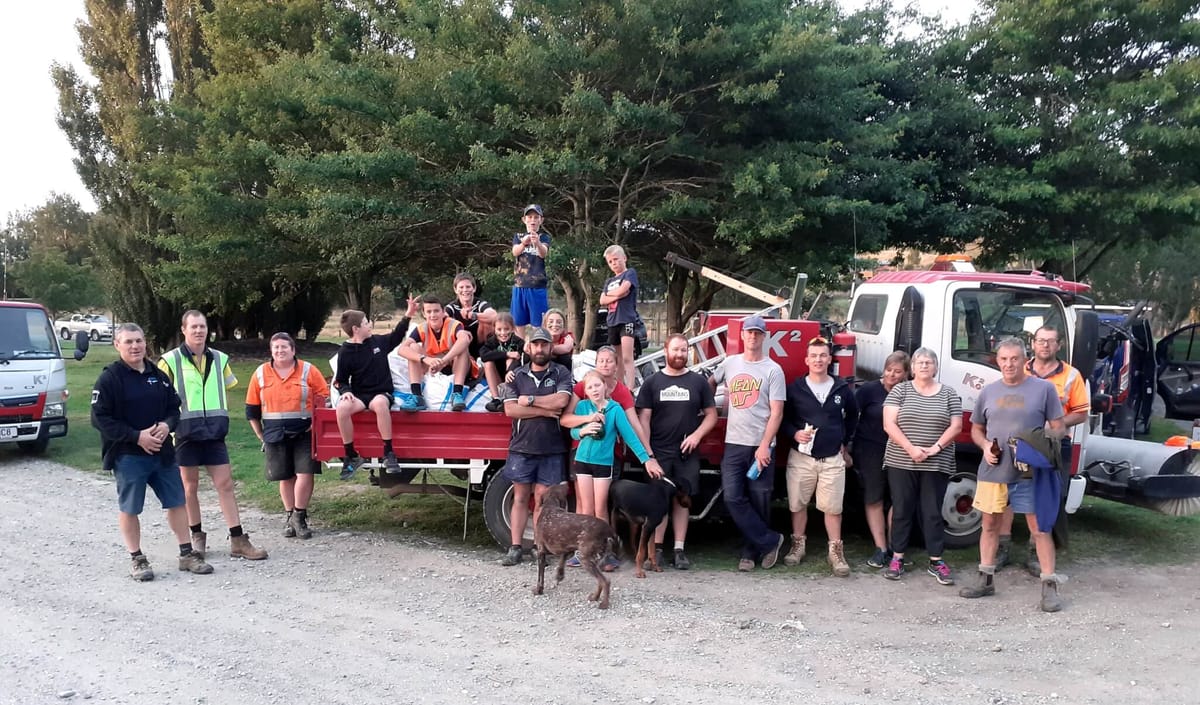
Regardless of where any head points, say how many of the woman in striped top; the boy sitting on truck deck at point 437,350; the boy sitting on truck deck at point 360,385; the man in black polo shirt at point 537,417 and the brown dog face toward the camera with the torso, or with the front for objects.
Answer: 4

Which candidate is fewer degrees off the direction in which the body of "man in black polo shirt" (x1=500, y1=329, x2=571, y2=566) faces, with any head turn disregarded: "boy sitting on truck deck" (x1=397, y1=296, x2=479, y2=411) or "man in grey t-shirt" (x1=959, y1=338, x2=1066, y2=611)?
the man in grey t-shirt

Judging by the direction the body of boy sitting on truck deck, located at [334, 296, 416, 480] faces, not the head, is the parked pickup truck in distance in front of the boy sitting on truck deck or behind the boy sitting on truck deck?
behind

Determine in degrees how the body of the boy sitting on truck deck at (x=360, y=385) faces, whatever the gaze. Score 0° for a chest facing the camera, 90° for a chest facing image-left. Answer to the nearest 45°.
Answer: approximately 0°

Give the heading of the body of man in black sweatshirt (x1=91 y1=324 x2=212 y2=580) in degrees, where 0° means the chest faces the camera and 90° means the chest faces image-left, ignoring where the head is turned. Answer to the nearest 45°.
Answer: approximately 315°

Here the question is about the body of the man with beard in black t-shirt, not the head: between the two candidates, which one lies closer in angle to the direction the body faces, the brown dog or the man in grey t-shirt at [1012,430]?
the brown dog

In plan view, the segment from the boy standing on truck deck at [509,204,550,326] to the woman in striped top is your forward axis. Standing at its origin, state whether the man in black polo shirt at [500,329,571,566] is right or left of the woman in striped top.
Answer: right

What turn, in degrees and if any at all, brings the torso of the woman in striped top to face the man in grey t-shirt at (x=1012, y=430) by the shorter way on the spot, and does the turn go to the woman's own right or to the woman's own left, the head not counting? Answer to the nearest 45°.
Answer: approximately 45° to the woman's own left

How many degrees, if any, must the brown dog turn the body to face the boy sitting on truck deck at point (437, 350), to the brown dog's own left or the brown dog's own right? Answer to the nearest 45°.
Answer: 0° — it already faces them
